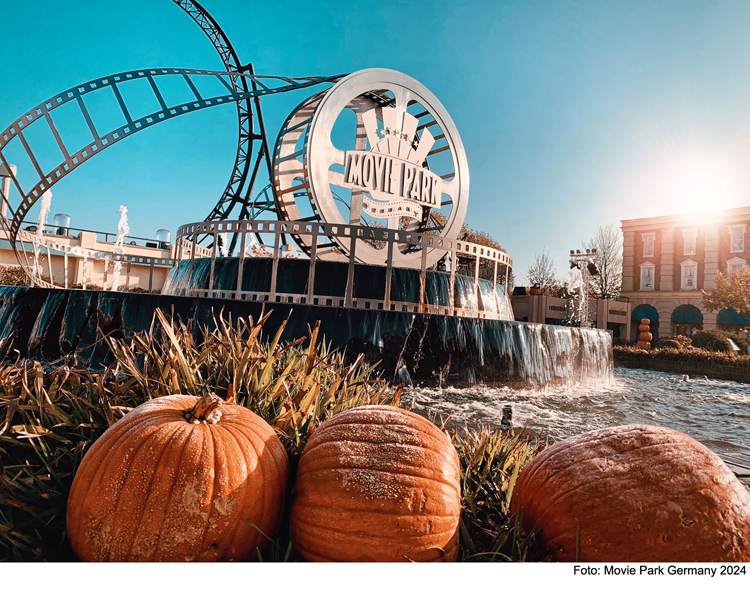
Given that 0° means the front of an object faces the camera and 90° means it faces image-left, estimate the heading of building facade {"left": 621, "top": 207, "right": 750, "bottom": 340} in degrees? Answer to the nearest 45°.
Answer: approximately 0°

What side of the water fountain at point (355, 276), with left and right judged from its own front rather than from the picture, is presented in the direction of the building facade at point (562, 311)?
left

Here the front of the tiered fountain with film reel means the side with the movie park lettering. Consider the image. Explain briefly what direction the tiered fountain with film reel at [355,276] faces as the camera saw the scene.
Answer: facing the viewer and to the right of the viewer

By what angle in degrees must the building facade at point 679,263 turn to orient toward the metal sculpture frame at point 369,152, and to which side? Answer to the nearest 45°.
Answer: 0° — it already faces it

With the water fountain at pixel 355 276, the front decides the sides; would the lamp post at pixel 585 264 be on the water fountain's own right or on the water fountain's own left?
on the water fountain's own left

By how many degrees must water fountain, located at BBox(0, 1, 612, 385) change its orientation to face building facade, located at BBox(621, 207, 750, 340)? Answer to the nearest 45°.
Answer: approximately 90° to its left

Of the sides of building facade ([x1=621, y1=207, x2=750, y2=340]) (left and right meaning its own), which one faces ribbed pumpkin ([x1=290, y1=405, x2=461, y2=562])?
front

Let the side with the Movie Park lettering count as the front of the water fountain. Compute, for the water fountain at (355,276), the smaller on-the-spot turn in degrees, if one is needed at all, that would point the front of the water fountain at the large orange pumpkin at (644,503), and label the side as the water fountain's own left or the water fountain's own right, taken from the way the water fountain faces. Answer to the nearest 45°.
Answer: approximately 45° to the water fountain's own right

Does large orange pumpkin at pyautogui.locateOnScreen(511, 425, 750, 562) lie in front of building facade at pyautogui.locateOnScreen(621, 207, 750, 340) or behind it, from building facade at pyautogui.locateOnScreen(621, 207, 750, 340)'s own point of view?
in front

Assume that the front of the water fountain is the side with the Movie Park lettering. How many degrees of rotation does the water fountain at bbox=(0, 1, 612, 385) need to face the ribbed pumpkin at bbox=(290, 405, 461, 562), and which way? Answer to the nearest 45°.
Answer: approximately 45° to its right

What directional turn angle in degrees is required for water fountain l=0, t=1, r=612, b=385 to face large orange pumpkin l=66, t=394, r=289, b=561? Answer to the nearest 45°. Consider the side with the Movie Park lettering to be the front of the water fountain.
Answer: approximately 45° to its right

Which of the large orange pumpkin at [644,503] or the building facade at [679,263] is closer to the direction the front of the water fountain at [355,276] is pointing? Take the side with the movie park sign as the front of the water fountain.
the large orange pumpkin

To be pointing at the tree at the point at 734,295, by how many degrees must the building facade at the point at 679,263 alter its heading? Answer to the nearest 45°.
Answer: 0° — it already faces it

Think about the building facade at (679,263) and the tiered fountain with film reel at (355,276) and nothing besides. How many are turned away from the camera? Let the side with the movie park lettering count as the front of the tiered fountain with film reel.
0
